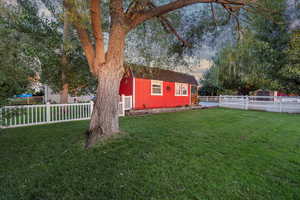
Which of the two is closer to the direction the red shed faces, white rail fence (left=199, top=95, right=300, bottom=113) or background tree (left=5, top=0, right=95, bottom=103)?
the white rail fence

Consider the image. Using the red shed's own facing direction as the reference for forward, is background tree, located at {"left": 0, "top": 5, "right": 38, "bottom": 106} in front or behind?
behind

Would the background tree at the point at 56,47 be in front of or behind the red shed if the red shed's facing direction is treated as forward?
behind
